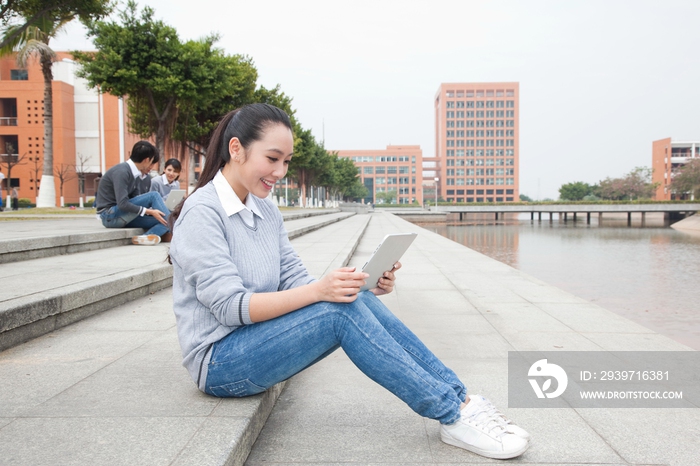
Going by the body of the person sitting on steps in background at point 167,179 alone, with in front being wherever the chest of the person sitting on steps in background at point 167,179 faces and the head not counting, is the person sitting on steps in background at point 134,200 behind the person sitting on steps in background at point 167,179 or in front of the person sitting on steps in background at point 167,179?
in front

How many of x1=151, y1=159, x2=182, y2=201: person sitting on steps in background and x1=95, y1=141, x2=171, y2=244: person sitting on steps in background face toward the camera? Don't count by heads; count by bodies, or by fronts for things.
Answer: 1

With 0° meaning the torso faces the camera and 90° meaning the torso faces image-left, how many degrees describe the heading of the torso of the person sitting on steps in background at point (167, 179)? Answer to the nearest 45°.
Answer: approximately 0°

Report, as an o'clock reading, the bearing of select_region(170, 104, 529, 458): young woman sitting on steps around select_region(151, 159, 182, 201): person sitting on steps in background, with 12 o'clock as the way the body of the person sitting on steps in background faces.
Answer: The young woman sitting on steps is roughly at 12 o'clock from the person sitting on steps in background.

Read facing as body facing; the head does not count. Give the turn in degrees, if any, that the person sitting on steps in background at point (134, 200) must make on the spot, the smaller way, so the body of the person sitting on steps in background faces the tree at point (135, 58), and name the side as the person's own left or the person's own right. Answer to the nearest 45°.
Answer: approximately 90° to the person's own left

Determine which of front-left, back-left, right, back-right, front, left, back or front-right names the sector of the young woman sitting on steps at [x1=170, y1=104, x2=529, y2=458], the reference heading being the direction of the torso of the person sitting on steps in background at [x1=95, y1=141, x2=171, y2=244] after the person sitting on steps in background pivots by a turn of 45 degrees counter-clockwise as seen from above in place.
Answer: back-right

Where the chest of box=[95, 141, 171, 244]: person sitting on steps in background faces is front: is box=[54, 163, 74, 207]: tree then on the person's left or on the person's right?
on the person's left

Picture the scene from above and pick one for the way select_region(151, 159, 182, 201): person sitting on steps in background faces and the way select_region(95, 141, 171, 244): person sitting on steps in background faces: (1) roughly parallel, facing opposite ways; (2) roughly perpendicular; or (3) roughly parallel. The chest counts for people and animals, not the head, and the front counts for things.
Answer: roughly perpendicular

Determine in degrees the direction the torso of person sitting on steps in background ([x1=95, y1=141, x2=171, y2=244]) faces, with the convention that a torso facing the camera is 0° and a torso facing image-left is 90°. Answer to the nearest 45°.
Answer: approximately 270°

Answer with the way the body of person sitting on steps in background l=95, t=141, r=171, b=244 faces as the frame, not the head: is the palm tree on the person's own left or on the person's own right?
on the person's own left

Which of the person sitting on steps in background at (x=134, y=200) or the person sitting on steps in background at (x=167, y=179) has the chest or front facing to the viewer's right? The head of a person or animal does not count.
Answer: the person sitting on steps in background at (x=134, y=200)

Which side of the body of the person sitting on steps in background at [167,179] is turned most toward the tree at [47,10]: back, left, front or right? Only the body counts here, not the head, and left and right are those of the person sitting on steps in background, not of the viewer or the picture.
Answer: back
